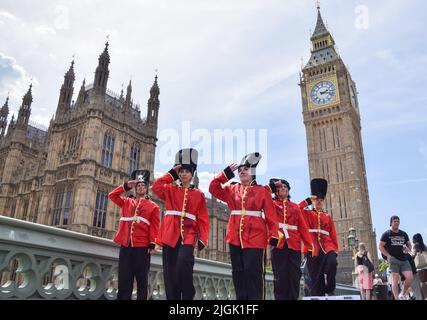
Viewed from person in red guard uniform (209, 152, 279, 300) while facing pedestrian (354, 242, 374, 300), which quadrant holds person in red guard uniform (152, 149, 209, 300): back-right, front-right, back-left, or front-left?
back-left

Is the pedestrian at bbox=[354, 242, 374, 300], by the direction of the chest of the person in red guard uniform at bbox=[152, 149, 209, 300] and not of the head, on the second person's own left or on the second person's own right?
on the second person's own left

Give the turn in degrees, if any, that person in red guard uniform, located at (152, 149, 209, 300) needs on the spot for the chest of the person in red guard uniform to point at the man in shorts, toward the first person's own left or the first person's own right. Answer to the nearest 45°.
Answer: approximately 135° to the first person's own left

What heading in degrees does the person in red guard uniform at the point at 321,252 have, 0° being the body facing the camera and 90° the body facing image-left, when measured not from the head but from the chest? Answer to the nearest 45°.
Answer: approximately 0°

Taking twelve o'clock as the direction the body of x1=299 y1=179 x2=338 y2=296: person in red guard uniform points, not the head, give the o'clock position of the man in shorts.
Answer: The man in shorts is roughly at 8 o'clock from the person in red guard uniform.

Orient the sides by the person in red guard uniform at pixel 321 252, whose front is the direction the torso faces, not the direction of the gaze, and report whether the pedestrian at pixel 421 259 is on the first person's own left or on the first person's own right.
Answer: on the first person's own left

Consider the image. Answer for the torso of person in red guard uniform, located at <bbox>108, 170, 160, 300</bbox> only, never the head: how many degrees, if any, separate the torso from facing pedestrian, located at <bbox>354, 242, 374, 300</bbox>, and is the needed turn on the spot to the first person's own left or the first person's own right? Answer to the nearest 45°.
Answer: approximately 135° to the first person's own left

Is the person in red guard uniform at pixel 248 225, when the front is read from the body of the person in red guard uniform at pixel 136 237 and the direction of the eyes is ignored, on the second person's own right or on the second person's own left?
on the second person's own left

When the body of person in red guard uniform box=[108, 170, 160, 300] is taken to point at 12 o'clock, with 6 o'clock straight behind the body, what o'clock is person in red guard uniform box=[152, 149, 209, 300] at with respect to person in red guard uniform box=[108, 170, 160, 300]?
person in red guard uniform box=[152, 149, 209, 300] is roughly at 10 o'clock from person in red guard uniform box=[108, 170, 160, 300].

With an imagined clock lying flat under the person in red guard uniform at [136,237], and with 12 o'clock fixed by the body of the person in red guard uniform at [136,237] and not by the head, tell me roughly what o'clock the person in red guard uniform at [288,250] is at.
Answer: the person in red guard uniform at [288,250] is roughly at 9 o'clock from the person in red guard uniform at [136,237].

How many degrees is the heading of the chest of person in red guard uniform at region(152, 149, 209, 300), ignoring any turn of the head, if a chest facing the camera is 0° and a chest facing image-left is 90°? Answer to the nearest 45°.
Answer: approximately 0°

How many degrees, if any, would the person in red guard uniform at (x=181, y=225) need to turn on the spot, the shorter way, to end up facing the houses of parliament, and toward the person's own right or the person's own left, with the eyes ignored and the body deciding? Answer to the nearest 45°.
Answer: approximately 180°
